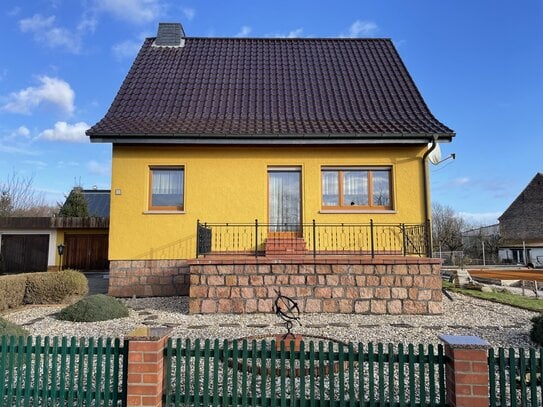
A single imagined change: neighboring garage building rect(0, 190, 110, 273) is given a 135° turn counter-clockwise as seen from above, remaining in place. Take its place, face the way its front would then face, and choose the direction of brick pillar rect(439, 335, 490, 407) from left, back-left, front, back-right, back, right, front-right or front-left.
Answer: back-right

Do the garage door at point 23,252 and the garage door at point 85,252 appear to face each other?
no

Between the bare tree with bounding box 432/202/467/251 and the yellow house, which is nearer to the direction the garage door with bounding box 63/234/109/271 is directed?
the yellow house

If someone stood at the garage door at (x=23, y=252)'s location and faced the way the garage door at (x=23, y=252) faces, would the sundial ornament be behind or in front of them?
in front

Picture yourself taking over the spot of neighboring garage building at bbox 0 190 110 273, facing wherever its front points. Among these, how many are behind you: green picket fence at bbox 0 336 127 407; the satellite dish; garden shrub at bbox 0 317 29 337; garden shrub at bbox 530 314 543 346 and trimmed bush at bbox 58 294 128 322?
0

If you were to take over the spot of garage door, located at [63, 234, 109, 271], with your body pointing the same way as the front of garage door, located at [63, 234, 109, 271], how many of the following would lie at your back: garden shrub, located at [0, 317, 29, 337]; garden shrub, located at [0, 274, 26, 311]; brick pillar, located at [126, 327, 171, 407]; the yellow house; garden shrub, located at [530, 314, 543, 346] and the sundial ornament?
0

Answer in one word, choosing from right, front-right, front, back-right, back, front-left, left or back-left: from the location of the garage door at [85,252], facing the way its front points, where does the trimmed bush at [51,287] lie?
front

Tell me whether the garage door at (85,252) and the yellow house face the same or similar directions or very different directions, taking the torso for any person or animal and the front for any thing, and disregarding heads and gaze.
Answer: same or similar directions

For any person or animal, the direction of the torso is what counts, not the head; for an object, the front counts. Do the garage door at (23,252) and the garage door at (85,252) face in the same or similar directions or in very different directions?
same or similar directions

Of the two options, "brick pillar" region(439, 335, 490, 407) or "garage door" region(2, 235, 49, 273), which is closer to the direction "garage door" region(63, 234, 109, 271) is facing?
the brick pillar

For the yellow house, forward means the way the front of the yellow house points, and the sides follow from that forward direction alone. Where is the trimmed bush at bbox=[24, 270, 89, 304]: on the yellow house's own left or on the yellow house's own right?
on the yellow house's own right

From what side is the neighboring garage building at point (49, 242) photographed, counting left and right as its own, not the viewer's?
front

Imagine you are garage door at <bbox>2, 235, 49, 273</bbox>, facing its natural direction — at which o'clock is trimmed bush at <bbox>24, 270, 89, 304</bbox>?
The trimmed bush is roughly at 12 o'clock from the garage door.

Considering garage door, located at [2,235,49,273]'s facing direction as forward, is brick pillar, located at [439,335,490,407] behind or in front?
in front

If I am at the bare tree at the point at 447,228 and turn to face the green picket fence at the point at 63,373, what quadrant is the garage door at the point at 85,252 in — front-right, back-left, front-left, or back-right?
front-right

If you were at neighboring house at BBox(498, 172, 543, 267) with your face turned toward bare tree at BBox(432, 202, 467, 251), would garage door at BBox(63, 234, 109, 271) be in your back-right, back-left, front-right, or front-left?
front-left

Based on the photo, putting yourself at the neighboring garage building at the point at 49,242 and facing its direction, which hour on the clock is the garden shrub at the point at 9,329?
The garden shrub is roughly at 12 o'clock from the neighboring garage building.
